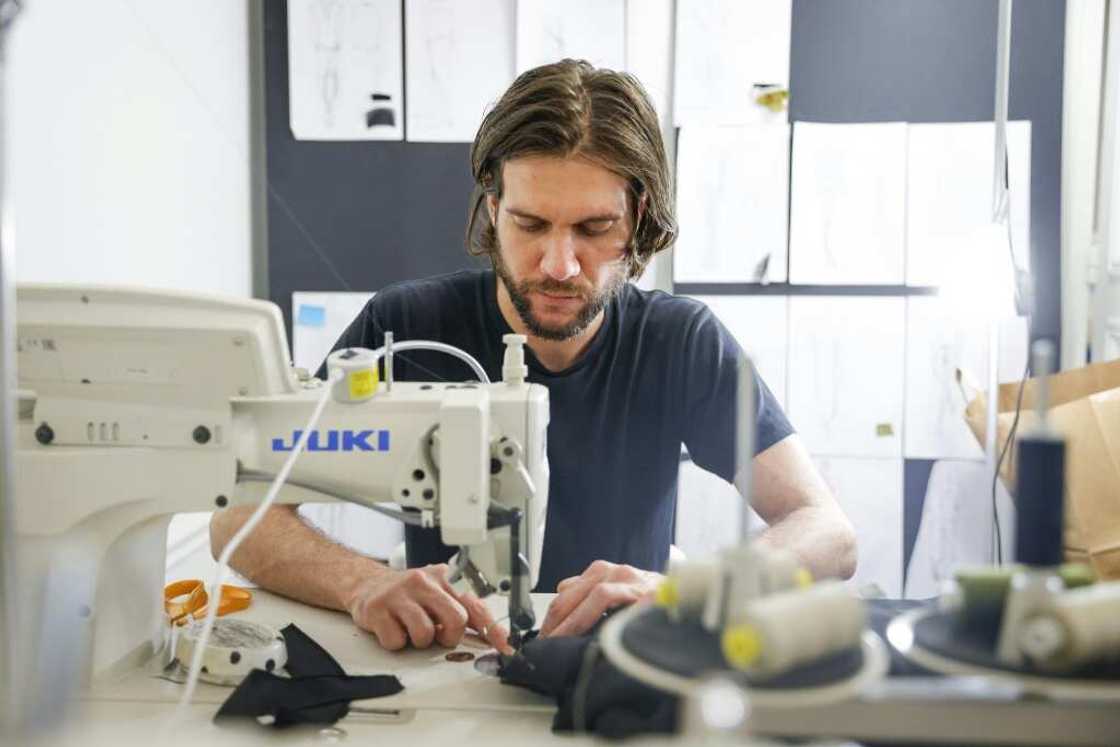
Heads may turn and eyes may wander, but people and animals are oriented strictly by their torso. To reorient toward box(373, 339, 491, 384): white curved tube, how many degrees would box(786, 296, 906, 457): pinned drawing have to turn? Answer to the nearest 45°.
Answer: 0° — it already faces it

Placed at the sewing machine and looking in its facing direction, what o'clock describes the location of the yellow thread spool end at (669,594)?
The yellow thread spool end is roughly at 5 o'clock from the sewing machine.

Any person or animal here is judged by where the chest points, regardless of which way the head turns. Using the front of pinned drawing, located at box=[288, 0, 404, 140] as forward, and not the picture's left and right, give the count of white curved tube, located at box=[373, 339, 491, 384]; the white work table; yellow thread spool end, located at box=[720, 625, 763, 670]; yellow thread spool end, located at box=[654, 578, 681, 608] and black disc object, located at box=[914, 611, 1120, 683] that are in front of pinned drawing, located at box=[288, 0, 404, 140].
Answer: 5

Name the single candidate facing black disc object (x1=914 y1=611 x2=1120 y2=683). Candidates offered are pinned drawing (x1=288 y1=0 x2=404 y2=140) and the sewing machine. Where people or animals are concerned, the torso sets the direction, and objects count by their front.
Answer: the pinned drawing

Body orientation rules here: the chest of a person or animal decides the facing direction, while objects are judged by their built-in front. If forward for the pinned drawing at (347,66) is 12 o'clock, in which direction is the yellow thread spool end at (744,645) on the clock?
The yellow thread spool end is roughly at 12 o'clock from the pinned drawing.

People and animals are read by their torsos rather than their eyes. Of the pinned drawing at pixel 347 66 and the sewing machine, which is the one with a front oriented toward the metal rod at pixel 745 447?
the pinned drawing

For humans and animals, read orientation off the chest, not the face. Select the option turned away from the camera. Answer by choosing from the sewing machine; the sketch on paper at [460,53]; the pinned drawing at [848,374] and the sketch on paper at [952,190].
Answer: the sewing machine

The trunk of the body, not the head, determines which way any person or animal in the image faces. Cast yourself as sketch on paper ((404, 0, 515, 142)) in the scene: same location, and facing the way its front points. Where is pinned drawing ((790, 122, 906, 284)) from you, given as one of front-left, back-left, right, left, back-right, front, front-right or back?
left

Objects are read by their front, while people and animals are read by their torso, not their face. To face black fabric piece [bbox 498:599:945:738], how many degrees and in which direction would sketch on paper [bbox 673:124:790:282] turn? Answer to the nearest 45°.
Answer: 0° — it already faces it

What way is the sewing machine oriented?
away from the camera

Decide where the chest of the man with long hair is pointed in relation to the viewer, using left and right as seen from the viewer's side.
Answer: facing the viewer

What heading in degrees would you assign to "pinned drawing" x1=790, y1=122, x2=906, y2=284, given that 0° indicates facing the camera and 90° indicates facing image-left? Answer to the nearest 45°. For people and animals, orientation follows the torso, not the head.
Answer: approximately 0°

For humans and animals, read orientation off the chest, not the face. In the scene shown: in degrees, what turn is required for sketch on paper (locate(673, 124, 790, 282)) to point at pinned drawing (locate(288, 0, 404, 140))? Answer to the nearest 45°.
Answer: approximately 90° to its right

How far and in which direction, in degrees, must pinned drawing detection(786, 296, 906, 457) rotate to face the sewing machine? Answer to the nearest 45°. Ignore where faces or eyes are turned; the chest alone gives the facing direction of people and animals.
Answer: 0° — it already faces it

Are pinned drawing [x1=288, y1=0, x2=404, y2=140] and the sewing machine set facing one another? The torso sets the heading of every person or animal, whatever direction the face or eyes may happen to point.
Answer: yes

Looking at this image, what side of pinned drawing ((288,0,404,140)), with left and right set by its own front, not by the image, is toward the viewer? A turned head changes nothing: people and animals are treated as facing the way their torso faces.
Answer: front
